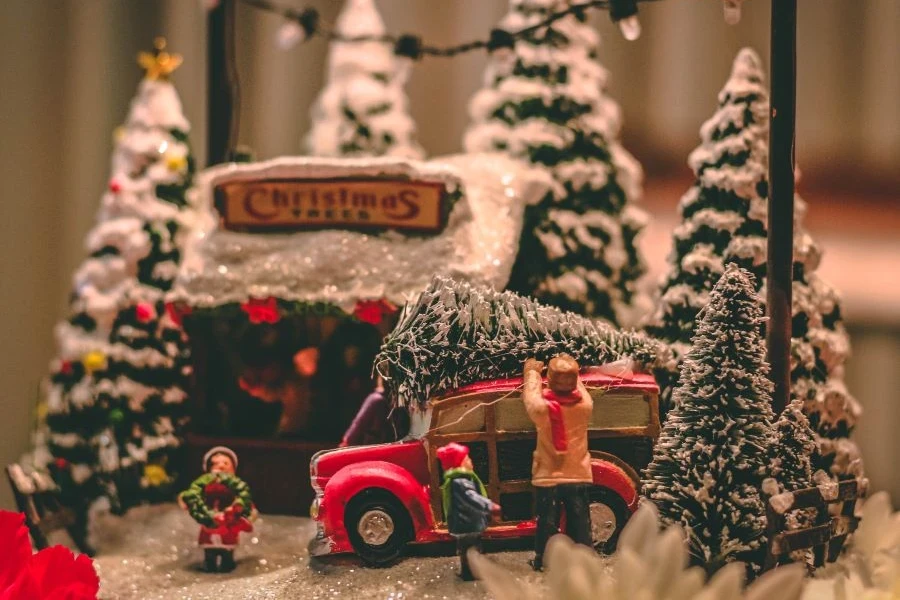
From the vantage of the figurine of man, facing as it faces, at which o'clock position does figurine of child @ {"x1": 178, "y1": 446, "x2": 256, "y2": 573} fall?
The figurine of child is roughly at 10 o'clock from the figurine of man.

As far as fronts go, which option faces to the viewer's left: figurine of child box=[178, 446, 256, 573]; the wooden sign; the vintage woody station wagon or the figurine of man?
the vintage woody station wagon

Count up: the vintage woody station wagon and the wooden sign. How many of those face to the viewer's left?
1

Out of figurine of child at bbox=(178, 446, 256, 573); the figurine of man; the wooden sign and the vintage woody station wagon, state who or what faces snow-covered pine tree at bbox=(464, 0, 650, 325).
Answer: the figurine of man

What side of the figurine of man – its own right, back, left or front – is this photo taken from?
back

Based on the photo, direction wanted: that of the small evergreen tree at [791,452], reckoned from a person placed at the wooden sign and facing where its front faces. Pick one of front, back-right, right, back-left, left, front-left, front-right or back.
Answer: front-left

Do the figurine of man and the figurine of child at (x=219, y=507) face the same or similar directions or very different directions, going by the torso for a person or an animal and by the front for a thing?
very different directions

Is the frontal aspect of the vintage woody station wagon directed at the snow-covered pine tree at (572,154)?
no

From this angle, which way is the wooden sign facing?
toward the camera

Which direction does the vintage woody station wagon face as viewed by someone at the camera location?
facing to the left of the viewer

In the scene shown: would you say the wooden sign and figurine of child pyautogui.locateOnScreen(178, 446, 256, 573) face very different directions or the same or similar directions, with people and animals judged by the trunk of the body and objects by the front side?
same or similar directions

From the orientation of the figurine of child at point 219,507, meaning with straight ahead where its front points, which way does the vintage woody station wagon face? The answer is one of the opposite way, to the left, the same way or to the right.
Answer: to the right

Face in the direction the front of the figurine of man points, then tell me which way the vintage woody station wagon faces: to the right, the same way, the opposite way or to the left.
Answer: to the left

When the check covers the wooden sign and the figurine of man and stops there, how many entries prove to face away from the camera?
1
